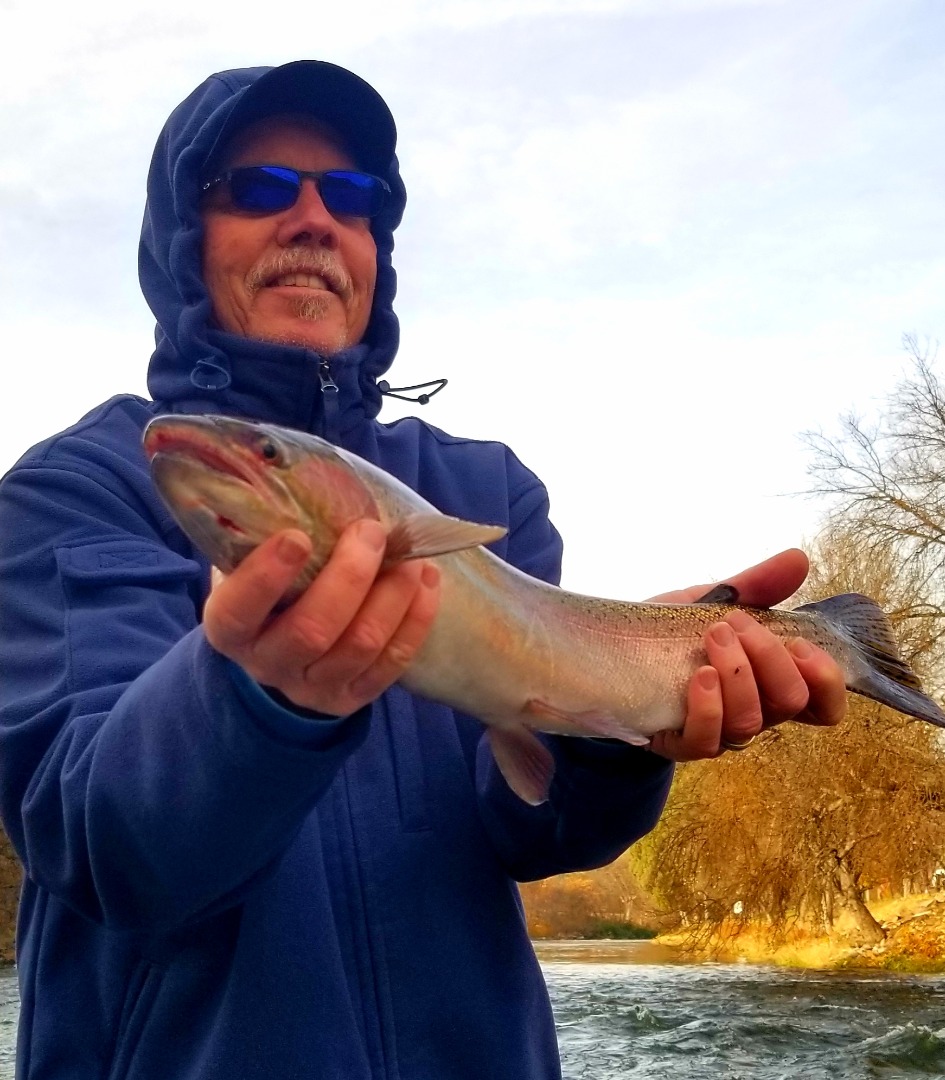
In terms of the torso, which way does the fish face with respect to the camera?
to the viewer's left
